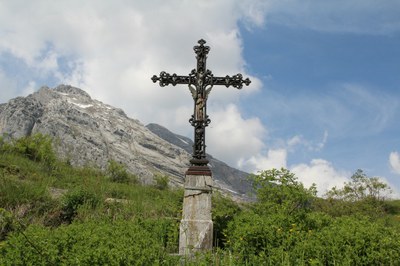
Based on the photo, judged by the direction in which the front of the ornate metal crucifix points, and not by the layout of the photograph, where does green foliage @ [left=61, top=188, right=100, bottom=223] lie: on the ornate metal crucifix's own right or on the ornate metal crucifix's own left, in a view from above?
on the ornate metal crucifix's own right

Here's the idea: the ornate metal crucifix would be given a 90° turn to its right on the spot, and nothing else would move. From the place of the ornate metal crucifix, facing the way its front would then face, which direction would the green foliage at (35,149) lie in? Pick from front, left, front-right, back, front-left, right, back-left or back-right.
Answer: front-right

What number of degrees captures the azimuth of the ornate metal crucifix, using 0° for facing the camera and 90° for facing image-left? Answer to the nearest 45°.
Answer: approximately 0°

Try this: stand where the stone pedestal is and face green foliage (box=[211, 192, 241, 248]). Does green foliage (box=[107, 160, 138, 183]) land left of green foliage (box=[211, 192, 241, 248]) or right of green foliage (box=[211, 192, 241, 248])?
left
